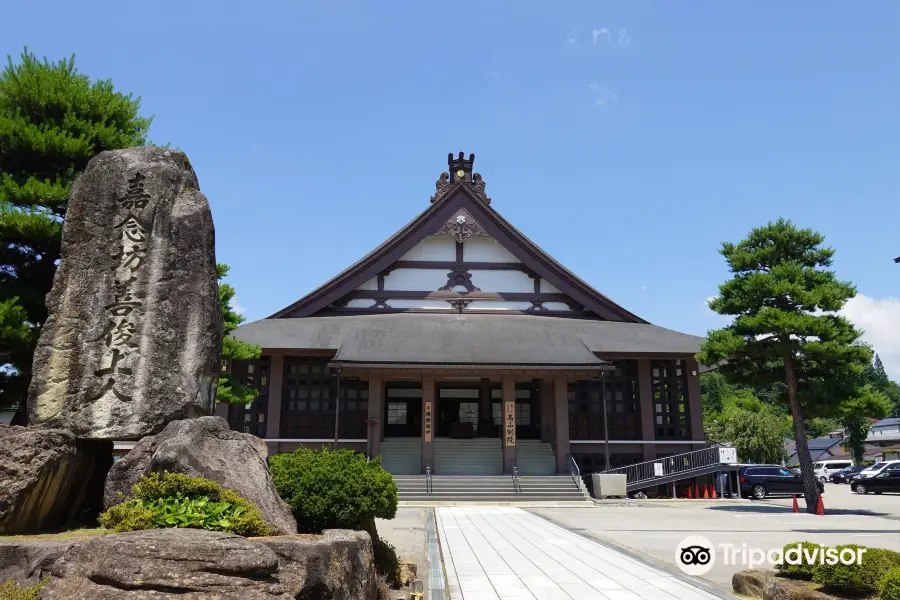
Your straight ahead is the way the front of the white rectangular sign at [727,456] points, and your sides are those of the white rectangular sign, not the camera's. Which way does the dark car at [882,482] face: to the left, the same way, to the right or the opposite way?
to the right

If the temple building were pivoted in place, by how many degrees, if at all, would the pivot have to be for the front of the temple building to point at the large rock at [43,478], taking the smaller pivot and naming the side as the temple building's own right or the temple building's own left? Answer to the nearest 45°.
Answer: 0° — it already faces it

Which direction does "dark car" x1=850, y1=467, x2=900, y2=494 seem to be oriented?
to the viewer's left

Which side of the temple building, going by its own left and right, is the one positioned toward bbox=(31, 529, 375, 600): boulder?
front

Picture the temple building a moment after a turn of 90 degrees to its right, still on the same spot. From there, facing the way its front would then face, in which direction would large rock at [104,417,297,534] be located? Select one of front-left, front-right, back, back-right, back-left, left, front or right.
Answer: left

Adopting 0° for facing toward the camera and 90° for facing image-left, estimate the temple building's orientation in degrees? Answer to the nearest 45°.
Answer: approximately 0°

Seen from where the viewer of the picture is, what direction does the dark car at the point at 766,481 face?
facing to the right of the viewer

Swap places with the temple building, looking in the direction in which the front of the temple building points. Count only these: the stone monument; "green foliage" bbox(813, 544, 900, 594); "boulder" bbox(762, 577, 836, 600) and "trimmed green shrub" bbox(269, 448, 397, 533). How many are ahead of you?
4

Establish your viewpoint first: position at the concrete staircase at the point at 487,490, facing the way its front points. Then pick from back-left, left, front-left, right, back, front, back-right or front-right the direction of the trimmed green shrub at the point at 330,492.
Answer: front

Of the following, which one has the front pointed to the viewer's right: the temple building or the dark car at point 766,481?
the dark car

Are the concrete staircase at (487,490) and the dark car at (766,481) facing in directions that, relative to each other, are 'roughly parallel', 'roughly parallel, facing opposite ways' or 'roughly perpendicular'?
roughly perpendicular

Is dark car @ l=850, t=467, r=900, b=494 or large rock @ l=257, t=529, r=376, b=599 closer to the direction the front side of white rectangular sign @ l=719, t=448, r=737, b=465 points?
the large rock

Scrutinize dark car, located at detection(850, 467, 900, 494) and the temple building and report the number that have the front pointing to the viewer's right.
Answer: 0
